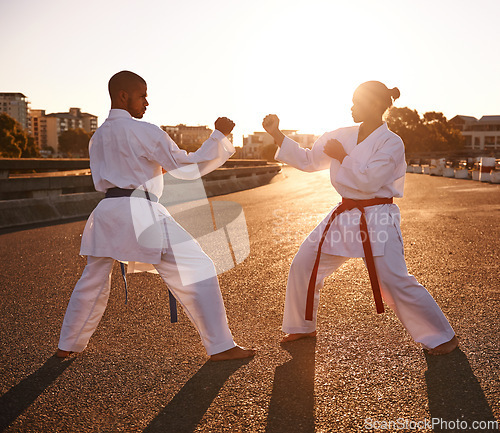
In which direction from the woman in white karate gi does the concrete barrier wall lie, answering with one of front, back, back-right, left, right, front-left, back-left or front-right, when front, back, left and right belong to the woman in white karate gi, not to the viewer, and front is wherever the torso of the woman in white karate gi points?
right

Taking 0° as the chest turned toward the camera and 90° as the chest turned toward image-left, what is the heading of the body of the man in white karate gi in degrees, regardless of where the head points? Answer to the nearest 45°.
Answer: approximately 225°

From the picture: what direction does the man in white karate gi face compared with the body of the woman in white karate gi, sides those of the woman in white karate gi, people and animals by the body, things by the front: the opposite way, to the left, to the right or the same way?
the opposite way

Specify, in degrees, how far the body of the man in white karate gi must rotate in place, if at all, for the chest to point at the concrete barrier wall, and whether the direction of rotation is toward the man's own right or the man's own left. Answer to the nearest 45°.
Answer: approximately 45° to the man's own left

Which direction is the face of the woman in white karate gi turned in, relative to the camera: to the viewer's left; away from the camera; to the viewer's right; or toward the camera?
to the viewer's left

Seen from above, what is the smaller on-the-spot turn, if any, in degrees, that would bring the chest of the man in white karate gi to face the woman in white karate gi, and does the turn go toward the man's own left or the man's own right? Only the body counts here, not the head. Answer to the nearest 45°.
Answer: approximately 45° to the man's own right

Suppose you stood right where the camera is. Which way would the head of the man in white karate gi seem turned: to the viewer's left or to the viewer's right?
to the viewer's right

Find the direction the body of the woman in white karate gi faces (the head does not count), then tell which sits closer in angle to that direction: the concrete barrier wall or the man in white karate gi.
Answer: the man in white karate gi

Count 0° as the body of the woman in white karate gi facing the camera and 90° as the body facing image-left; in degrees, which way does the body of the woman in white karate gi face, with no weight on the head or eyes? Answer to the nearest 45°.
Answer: approximately 45°

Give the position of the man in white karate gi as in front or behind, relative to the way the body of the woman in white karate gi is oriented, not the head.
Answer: in front
